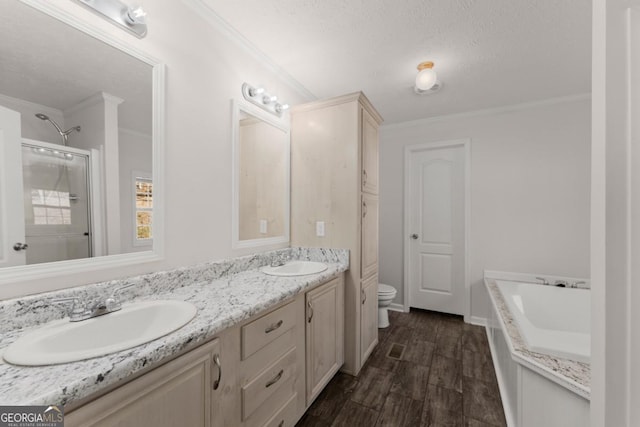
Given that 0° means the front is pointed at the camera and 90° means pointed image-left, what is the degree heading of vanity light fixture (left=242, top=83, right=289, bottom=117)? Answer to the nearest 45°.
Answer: approximately 315°

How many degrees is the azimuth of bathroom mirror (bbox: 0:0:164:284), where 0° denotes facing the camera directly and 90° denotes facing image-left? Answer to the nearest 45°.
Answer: approximately 315°

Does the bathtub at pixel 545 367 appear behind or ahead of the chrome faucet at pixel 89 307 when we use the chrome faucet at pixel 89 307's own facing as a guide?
ahead

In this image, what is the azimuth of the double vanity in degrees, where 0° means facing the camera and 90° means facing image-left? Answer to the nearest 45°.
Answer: approximately 315°

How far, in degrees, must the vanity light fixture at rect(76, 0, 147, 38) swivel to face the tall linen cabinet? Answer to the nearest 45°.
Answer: approximately 45° to its left

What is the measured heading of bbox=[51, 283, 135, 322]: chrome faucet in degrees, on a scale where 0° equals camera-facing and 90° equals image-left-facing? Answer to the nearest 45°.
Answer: approximately 315°

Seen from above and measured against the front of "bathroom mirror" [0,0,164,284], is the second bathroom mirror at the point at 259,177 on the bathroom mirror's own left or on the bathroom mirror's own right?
on the bathroom mirror's own left

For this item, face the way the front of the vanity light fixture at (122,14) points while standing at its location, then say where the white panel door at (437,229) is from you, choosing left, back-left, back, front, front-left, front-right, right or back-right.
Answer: front-left
